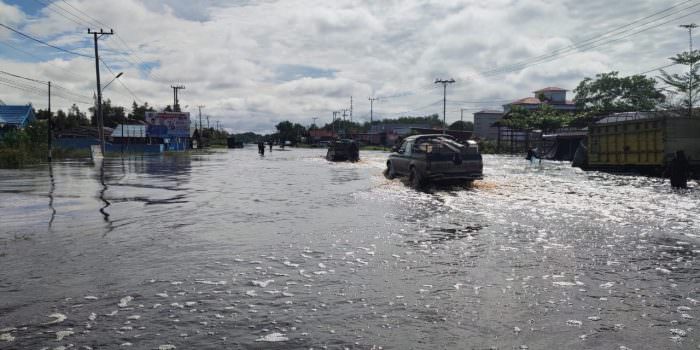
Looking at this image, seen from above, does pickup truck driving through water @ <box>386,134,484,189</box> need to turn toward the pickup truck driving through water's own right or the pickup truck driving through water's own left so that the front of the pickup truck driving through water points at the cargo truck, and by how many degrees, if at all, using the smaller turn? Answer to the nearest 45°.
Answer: approximately 90° to the pickup truck driving through water's own right

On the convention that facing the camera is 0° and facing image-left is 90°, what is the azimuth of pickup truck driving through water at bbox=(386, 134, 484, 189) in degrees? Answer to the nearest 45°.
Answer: approximately 135°

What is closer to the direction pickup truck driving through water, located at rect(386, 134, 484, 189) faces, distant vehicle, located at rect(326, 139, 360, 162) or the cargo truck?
the distant vehicle

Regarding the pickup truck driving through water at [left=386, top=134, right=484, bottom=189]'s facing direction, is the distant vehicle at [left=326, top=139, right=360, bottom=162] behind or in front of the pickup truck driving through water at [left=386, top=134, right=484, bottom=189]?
in front
